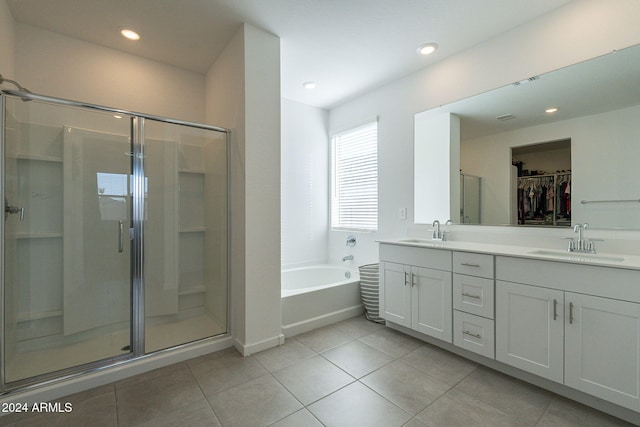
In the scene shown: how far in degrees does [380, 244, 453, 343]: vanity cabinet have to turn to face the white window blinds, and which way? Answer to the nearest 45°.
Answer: approximately 90° to its right

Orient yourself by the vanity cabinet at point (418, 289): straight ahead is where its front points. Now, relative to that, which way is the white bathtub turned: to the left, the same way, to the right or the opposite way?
to the left

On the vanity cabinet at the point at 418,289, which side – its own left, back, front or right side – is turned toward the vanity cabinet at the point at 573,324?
left

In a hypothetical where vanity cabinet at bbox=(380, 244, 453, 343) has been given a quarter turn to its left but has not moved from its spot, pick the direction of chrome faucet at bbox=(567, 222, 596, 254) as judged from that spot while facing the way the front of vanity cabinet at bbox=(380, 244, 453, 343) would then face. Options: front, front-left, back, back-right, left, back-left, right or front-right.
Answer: front-left

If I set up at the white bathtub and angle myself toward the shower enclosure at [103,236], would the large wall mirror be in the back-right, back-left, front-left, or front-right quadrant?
back-left

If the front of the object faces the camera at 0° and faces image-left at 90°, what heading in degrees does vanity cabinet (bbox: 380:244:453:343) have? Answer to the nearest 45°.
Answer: approximately 45°

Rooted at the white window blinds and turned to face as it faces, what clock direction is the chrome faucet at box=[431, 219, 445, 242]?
The chrome faucet is roughly at 9 o'clock from the white window blinds.

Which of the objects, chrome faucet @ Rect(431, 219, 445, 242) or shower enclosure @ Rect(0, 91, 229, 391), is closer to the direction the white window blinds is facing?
the shower enclosure
